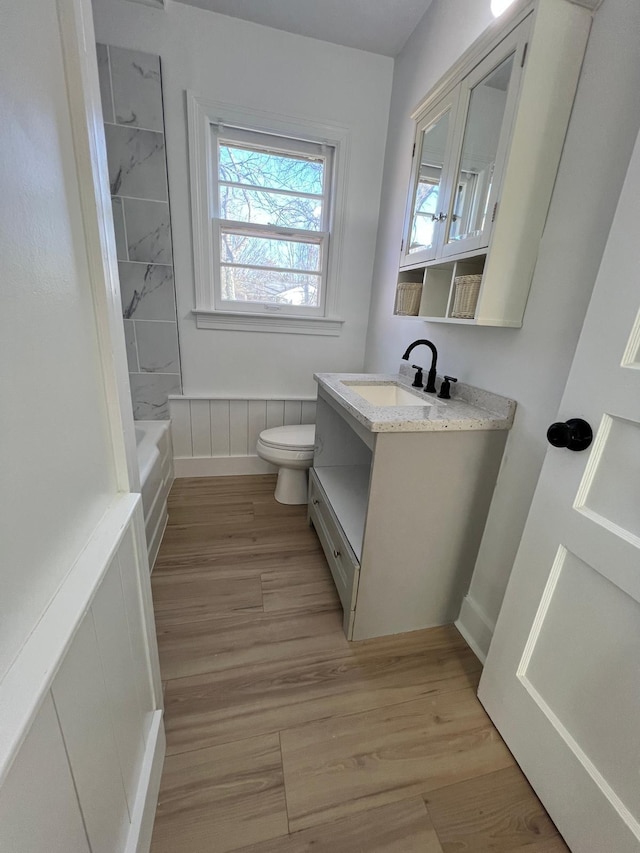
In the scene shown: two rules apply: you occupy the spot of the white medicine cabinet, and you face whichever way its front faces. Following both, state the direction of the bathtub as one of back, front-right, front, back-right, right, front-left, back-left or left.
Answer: front-right

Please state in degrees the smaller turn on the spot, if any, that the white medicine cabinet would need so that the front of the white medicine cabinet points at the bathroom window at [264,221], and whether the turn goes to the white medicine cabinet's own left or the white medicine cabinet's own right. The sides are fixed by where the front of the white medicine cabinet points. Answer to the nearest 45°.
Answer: approximately 90° to the white medicine cabinet's own right

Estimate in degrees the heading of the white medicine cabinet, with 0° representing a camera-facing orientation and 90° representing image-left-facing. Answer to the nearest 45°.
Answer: approximately 45°

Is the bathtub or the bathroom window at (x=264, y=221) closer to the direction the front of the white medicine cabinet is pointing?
the bathtub
